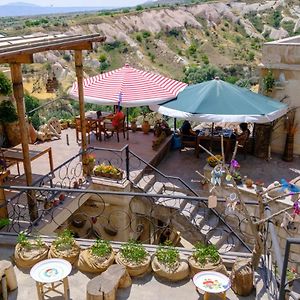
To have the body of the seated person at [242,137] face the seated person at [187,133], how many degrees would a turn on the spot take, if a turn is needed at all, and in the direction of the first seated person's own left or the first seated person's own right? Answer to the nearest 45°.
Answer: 0° — they already face them

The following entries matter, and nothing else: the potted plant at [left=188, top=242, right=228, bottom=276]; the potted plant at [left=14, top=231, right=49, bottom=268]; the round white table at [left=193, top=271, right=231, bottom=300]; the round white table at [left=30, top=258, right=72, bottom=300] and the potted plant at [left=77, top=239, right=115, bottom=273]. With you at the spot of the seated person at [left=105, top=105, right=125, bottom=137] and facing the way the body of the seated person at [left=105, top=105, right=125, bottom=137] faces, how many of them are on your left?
5

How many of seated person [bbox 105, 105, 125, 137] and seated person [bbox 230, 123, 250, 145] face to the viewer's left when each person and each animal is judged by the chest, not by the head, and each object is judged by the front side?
2

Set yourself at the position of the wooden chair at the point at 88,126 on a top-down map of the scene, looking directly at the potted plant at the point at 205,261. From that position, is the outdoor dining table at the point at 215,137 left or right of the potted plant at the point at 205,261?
left

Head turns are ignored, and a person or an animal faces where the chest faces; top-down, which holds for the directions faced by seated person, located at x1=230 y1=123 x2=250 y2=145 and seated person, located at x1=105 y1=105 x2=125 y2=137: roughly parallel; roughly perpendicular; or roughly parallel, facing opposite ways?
roughly parallel

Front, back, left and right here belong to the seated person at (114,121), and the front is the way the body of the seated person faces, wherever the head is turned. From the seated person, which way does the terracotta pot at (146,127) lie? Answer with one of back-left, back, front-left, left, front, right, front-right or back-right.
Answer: back-right

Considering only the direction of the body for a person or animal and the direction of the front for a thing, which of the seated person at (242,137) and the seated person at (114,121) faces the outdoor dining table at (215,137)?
the seated person at (242,137)

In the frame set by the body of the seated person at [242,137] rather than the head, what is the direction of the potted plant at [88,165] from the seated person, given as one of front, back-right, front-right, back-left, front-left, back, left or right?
front-left

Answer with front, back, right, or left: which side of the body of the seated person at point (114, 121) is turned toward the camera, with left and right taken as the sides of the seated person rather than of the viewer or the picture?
left

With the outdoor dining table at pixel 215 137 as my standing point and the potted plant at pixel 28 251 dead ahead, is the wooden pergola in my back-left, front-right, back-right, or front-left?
front-right

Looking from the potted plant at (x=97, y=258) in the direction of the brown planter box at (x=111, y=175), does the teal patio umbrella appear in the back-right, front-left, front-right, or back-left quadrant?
front-right

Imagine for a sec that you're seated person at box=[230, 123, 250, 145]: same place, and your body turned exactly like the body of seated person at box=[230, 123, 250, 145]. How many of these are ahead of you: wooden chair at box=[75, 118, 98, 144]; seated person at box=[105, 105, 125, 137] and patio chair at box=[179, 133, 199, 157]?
3

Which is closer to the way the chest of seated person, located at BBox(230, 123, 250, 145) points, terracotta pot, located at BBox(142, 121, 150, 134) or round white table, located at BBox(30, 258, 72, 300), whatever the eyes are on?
the terracotta pot

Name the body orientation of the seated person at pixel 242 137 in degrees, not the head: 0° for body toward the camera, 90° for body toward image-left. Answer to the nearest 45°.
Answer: approximately 90°

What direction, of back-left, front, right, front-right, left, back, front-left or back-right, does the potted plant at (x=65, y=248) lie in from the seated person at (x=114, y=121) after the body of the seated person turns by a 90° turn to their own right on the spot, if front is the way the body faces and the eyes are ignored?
back
